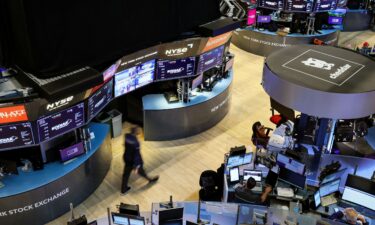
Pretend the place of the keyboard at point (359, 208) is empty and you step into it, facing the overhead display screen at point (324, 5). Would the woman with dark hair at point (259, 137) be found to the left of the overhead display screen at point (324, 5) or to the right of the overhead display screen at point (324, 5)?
left

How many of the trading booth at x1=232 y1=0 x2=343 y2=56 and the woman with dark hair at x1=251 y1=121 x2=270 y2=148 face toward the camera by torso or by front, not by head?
1

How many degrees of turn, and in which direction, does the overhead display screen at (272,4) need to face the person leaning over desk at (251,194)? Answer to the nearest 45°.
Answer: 0° — it already faces them

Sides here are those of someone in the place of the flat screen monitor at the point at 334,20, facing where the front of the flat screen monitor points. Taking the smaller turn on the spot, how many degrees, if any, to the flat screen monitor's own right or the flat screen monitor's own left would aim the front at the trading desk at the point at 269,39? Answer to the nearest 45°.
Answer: approximately 45° to the flat screen monitor's own right

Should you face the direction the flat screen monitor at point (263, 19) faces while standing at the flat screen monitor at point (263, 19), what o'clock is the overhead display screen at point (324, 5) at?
The overhead display screen is roughly at 9 o'clock from the flat screen monitor.

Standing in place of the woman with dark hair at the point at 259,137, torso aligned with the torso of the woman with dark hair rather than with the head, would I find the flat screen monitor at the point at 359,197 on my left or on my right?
on my right

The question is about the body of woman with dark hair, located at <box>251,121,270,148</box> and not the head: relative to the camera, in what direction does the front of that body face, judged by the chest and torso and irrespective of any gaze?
to the viewer's right

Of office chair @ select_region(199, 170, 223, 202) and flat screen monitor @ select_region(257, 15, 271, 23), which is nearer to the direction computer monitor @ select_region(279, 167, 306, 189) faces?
the office chair

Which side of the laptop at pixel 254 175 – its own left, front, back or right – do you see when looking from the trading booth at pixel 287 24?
back
